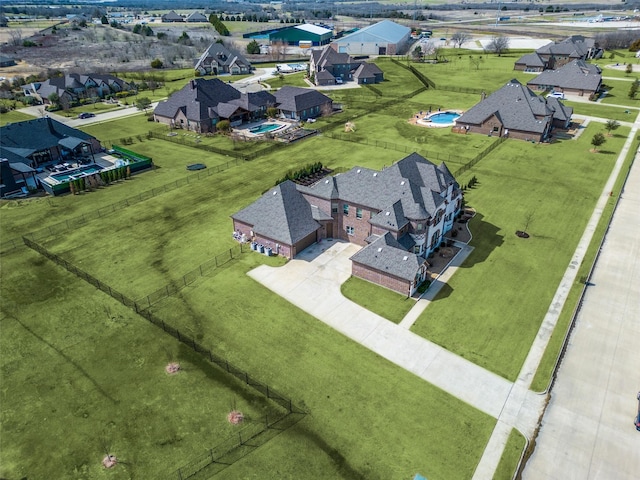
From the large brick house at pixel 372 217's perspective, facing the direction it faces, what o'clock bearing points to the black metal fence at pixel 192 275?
The black metal fence is roughly at 4 o'clock from the large brick house.

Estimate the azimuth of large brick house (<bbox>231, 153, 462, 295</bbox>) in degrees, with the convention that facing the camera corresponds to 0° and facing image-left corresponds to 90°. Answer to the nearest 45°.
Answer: approximately 315°

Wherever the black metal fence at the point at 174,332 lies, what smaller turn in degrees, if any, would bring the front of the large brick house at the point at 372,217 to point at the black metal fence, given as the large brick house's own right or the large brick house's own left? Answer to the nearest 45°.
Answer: approximately 90° to the large brick house's own right
